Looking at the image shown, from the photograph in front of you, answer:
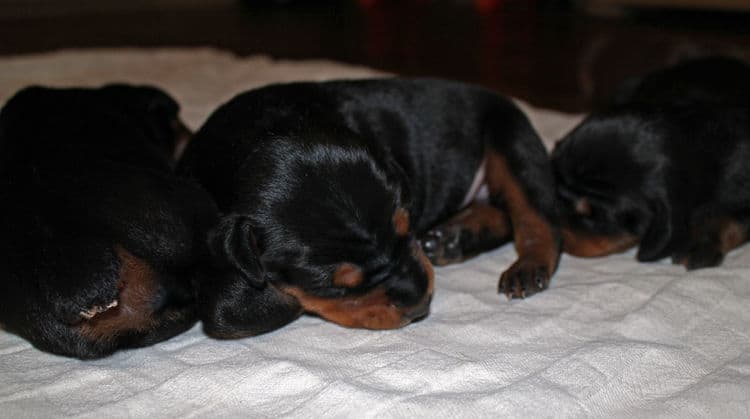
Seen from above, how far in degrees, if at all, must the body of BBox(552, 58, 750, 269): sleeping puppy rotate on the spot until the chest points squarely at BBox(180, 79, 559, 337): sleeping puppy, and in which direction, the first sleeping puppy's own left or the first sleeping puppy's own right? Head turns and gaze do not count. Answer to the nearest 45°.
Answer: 0° — it already faces it

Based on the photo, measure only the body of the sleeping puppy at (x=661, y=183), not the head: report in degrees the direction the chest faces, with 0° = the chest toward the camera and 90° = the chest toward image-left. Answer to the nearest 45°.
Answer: approximately 45°

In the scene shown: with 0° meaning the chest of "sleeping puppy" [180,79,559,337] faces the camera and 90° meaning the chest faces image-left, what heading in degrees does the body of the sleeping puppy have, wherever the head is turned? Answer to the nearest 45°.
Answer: approximately 45°

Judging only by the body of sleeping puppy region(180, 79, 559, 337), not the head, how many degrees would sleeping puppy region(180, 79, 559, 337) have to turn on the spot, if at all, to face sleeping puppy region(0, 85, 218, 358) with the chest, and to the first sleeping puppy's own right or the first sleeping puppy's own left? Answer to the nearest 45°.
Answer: approximately 45° to the first sleeping puppy's own right

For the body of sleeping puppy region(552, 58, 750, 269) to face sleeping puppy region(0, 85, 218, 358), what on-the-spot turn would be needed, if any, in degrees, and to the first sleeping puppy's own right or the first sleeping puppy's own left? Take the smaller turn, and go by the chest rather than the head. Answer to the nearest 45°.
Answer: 0° — it already faces it

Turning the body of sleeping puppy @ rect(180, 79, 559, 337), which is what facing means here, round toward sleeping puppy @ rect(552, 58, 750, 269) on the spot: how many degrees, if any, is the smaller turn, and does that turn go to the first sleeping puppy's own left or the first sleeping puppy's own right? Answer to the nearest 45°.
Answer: approximately 180°
